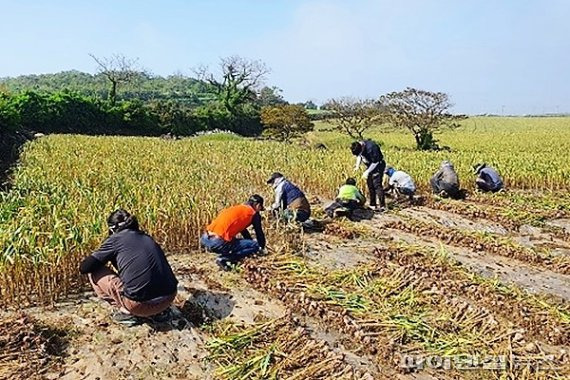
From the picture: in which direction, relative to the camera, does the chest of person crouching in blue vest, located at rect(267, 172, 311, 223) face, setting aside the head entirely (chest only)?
to the viewer's left

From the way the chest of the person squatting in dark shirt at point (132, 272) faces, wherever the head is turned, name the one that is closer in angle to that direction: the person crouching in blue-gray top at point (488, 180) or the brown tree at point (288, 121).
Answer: the brown tree

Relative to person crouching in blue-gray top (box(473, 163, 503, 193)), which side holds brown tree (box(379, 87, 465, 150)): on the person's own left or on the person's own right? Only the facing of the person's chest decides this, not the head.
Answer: on the person's own right

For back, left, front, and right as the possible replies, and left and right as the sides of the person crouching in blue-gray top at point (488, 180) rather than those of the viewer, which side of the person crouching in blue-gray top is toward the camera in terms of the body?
left

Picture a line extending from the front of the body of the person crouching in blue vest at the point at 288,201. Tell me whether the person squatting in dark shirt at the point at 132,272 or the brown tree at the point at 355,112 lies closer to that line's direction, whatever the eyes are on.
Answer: the person squatting in dark shirt

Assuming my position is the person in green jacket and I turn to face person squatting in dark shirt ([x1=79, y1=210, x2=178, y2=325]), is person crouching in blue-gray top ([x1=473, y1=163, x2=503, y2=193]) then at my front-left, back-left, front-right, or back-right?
back-left

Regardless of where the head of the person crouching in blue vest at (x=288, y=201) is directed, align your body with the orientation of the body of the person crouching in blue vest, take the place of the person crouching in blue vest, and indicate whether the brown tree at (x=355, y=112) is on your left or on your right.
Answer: on your right

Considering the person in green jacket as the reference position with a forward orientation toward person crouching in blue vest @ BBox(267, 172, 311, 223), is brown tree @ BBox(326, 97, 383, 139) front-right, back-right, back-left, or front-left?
back-right

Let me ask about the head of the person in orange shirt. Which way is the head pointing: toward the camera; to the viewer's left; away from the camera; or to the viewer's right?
to the viewer's right

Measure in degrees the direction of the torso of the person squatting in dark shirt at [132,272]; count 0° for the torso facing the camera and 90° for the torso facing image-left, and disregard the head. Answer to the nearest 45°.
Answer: approximately 135°
